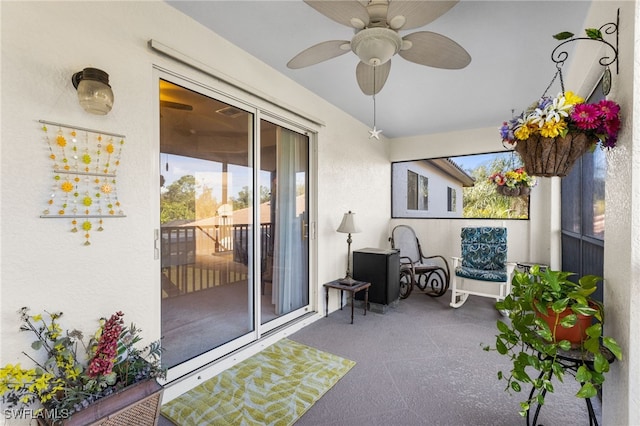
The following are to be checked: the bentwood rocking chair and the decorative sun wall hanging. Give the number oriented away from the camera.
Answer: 0

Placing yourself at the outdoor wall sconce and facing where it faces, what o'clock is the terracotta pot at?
The terracotta pot is roughly at 12 o'clock from the outdoor wall sconce.

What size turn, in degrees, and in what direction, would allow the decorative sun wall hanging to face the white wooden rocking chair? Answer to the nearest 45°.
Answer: approximately 45° to its left

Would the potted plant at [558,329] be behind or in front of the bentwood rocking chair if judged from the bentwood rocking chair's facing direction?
in front

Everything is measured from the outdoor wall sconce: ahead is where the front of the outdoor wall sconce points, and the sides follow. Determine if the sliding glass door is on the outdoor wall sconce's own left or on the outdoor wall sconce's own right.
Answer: on the outdoor wall sconce's own left

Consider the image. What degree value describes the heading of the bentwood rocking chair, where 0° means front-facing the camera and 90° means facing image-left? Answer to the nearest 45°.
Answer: approximately 315°

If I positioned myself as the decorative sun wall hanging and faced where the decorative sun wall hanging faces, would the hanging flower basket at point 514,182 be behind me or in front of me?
in front

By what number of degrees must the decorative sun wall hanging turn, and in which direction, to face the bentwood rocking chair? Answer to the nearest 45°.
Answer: approximately 45° to its left

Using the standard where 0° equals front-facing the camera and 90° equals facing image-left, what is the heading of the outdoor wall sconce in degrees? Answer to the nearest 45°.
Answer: approximately 315°

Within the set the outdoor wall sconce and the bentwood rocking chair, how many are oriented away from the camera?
0
